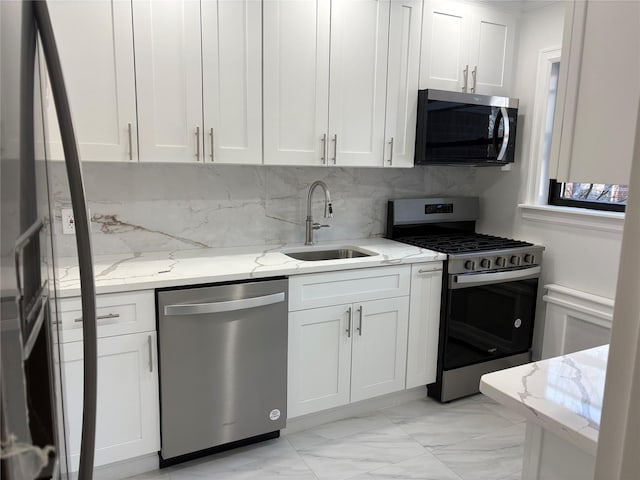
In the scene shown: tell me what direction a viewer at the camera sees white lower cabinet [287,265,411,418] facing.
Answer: facing the viewer and to the right of the viewer

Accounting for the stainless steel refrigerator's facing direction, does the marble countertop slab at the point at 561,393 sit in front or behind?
in front

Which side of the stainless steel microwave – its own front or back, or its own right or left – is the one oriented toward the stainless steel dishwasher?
right

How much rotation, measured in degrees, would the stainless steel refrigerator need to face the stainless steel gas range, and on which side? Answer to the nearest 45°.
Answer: approximately 45° to its left

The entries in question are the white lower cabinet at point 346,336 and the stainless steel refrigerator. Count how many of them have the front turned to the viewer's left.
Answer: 0

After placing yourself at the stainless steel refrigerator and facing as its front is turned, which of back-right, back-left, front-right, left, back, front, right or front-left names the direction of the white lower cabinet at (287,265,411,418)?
front-left

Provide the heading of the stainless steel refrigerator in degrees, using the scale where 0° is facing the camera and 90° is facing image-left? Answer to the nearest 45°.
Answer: approximately 270°

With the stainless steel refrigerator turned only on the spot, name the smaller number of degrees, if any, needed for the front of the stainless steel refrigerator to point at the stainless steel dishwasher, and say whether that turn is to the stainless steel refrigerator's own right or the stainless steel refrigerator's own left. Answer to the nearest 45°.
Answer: approximately 45° to the stainless steel refrigerator's own left

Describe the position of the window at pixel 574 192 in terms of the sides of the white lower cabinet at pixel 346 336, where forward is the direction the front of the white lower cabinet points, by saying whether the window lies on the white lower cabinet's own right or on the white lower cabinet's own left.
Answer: on the white lower cabinet's own left

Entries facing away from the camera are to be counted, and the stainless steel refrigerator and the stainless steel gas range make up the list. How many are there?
0

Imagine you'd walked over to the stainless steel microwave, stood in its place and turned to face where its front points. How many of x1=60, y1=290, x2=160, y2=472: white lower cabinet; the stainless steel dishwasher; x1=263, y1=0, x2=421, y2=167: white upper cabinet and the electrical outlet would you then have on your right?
4

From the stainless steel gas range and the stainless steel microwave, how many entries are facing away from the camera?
0

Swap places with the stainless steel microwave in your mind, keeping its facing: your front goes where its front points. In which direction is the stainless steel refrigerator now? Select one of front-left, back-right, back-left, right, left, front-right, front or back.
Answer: front-right

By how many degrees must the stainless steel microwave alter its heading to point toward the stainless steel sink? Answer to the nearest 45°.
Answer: approximately 90° to its right
